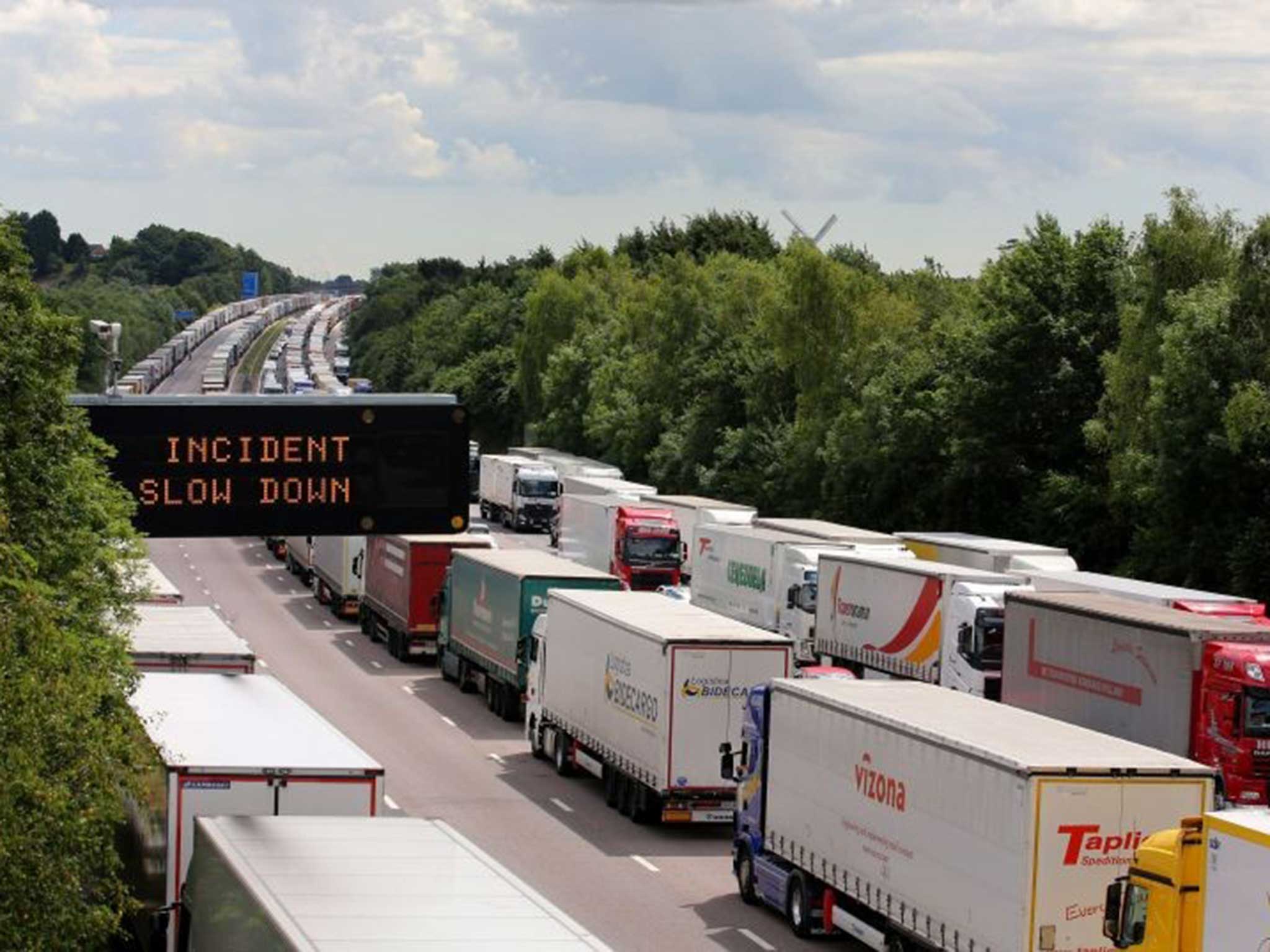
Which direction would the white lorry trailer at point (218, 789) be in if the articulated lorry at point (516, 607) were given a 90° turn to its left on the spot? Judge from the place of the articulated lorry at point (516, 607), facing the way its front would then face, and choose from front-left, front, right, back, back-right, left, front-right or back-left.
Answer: front-left

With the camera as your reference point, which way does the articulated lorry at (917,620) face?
facing the viewer and to the right of the viewer

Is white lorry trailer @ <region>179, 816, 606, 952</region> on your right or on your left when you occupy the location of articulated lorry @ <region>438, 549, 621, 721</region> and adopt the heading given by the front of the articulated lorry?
on your left

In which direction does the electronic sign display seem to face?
toward the camera

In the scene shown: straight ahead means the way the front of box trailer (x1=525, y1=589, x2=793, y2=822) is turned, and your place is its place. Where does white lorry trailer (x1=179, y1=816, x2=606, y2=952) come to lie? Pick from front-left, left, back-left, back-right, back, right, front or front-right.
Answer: back-left

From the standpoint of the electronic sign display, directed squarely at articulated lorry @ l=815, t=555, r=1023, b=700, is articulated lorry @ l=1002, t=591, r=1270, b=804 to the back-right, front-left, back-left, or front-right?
front-right

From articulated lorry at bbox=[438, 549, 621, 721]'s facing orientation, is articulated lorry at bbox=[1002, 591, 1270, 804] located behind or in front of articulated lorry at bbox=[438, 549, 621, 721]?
behind

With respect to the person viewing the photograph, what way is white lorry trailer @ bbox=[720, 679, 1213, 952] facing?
facing away from the viewer and to the left of the viewer

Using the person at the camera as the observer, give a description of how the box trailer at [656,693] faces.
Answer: facing away from the viewer and to the left of the viewer

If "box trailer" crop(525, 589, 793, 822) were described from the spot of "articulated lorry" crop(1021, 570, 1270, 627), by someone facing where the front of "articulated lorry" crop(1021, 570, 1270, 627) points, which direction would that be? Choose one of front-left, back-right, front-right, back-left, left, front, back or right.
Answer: right

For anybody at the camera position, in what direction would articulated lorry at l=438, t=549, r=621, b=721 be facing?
facing away from the viewer and to the left of the viewer

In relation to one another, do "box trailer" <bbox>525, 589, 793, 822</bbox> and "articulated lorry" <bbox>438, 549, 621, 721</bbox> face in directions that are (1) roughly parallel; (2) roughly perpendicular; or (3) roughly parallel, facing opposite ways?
roughly parallel

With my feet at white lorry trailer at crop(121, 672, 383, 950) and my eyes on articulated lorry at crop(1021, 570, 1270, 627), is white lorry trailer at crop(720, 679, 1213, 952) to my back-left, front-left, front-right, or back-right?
front-right

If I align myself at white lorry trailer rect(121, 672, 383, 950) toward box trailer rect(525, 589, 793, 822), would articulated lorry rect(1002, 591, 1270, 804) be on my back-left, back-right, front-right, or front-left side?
front-right
